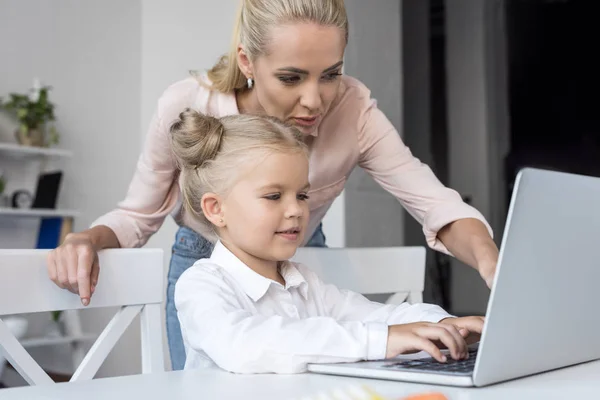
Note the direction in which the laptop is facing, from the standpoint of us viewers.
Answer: facing away from the viewer and to the left of the viewer

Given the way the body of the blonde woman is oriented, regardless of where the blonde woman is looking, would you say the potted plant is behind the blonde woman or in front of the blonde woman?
behind

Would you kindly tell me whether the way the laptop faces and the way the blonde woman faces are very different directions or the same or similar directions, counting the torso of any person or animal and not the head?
very different directions

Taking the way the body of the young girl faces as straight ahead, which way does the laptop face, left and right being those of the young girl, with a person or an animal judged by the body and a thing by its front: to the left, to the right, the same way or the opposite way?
the opposite way
